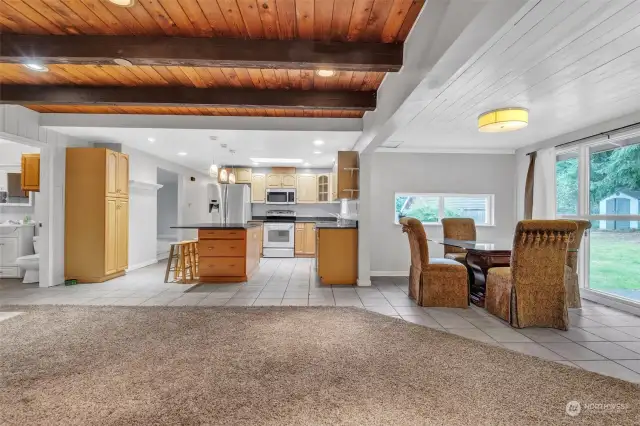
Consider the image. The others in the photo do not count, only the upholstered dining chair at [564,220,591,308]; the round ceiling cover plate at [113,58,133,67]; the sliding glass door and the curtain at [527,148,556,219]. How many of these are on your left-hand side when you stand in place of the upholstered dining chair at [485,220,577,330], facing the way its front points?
1

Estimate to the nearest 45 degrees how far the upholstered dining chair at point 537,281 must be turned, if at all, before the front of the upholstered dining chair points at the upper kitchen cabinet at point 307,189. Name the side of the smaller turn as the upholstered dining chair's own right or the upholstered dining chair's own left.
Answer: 0° — it already faces it

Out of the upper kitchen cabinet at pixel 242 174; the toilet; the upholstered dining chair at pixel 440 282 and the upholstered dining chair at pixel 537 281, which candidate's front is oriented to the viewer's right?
the upholstered dining chair at pixel 440 282

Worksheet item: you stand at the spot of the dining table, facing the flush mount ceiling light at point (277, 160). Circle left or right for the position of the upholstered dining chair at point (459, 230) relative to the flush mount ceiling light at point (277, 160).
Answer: right

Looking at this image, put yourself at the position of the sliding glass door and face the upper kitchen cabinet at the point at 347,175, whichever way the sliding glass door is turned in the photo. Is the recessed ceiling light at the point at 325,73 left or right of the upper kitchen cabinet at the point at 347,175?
left

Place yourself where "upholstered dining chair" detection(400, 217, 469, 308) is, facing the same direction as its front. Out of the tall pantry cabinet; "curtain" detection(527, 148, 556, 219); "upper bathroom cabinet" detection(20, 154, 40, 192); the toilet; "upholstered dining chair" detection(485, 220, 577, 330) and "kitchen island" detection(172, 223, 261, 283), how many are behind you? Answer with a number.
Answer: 4

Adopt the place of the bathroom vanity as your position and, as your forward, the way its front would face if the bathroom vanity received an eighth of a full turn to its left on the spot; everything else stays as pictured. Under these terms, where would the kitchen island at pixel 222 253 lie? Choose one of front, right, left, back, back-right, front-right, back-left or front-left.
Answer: front

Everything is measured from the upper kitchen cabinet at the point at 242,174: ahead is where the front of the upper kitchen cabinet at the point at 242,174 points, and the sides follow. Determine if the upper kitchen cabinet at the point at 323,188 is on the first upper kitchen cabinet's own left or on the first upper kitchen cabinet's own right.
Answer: on the first upper kitchen cabinet's own left

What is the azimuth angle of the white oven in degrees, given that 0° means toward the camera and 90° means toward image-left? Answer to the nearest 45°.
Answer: approximately 0°

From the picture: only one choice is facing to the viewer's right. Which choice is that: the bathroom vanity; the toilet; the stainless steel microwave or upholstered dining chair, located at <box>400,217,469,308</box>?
the upholstered dining chair

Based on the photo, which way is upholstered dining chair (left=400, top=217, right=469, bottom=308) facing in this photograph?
to the viewer's right

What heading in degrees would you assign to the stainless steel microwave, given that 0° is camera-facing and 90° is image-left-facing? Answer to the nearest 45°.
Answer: approximately 0°
